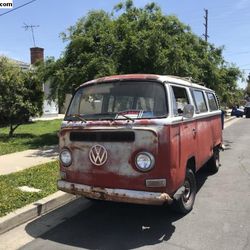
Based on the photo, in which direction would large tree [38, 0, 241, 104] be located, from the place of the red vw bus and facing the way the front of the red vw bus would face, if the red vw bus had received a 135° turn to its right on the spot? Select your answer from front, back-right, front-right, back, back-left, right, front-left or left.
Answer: front

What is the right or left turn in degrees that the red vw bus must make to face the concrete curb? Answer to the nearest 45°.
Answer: approximately 45° to its right

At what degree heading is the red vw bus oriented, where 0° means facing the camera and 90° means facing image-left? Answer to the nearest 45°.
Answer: approximately 45°
